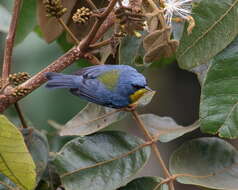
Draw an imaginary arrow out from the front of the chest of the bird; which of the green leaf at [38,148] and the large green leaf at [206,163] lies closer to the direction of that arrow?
the large green leaf

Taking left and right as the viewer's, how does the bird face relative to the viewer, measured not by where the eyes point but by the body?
facing to the right of the viewer

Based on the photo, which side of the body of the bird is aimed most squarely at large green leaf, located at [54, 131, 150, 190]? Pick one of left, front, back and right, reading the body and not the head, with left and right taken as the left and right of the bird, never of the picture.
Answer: right
